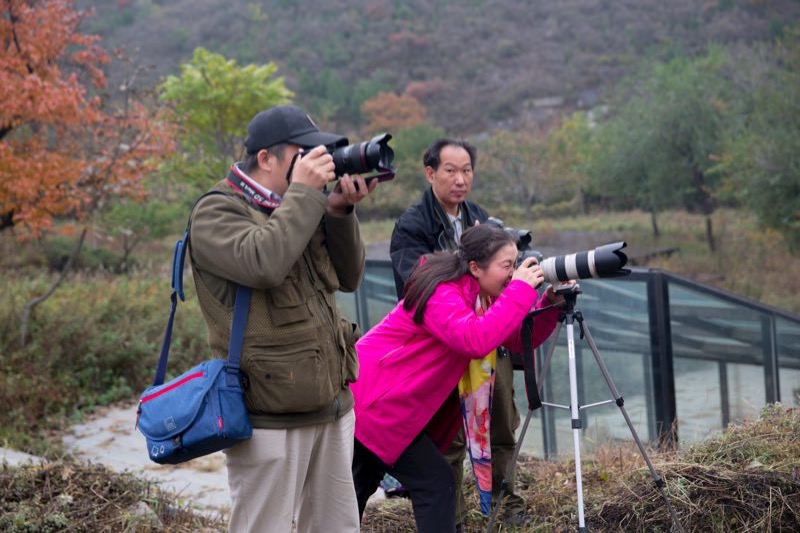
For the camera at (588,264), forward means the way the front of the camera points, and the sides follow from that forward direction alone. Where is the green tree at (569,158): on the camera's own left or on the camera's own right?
on the camera's own left

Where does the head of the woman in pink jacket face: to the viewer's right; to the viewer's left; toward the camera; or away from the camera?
to the viewer's right

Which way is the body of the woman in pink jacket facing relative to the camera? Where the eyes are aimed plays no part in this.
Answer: to the viewer's right

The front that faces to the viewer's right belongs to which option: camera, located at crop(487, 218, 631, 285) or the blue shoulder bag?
the camera

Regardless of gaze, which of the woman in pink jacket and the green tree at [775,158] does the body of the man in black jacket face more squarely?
the woman in pink jacket

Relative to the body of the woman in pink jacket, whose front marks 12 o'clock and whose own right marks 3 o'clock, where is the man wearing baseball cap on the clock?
The man wearing baseball cap is roughly at 4 o'clock from the woman in pink jacket.

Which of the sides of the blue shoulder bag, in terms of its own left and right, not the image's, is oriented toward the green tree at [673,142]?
back

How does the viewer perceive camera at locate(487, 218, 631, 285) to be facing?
facing to the right of the viewer

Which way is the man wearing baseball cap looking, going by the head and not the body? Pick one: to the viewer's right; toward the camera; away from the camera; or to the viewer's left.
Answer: to the viewer's right

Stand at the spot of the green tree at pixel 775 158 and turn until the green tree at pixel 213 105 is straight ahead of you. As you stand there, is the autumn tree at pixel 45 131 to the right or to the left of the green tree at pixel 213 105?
left

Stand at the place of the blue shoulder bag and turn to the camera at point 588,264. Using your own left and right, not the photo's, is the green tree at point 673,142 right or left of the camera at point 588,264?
left

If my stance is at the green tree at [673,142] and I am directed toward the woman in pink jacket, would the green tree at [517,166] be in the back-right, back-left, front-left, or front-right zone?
back-right

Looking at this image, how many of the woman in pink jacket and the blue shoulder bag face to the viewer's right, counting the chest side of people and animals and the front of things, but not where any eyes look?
1
